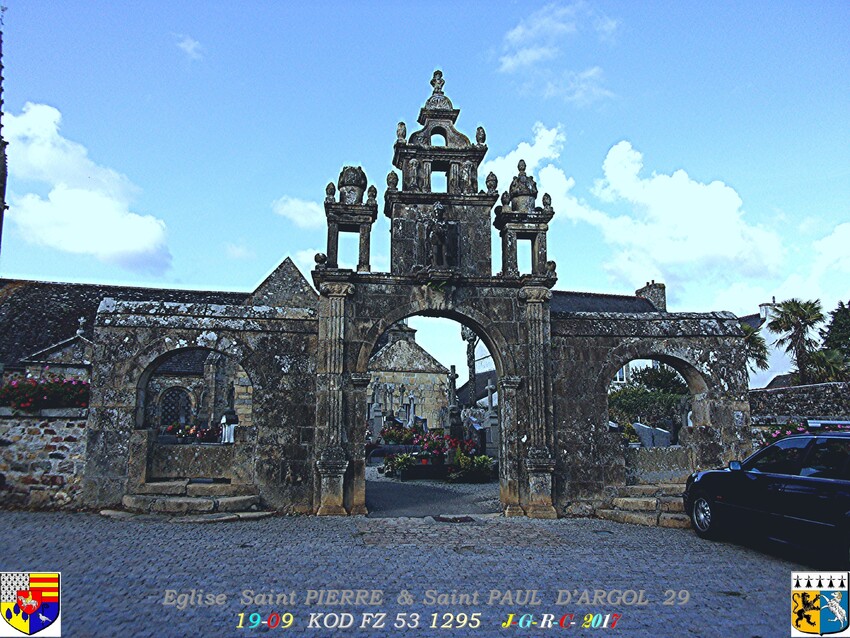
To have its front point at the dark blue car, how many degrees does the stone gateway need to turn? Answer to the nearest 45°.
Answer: approximately 45° to its left

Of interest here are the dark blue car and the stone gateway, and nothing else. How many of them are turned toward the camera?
1

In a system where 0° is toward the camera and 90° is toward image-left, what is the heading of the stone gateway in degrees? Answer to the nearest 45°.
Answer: approximately 0°

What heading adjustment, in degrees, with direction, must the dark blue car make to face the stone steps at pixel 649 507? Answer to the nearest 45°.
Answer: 0° — it already faces it

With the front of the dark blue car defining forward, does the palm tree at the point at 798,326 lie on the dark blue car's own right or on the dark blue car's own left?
on the dark blue car's own right

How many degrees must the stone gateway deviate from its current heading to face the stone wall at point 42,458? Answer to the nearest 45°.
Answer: approximately 90° to its right

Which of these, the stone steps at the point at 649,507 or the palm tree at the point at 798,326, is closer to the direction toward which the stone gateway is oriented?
the stone steps

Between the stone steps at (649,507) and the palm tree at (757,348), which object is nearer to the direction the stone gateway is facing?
the stone steps

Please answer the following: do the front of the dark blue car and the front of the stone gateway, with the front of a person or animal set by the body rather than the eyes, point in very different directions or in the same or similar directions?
very different directions
